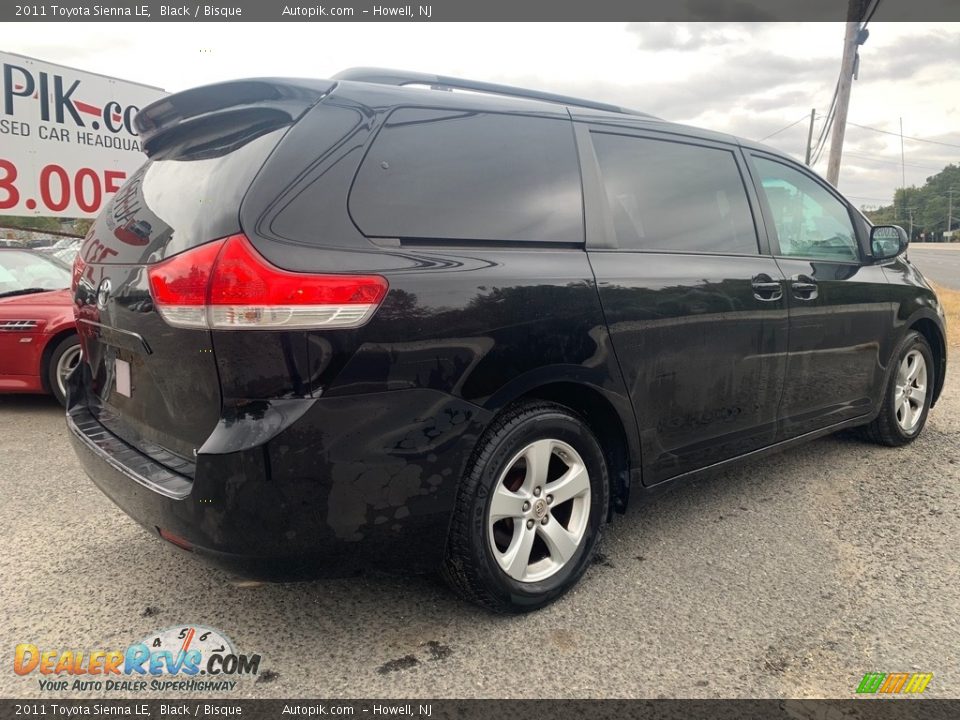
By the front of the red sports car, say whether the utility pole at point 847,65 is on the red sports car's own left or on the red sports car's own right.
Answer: on the red sports car's own left

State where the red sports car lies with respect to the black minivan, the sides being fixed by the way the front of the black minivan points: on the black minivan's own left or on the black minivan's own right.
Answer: on the black minivan's own left

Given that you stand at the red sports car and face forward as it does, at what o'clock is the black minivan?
The black minivan is roughly at 1 o'clock from the red sports car.

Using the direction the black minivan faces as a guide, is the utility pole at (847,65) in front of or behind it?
in front

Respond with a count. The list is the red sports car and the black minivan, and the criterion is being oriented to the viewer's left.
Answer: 0

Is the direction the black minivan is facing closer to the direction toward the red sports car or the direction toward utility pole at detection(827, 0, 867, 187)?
the utility pole

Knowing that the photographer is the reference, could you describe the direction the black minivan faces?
facing away from the viewer and to the right of the viewer

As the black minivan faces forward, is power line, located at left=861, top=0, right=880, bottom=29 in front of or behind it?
in front
